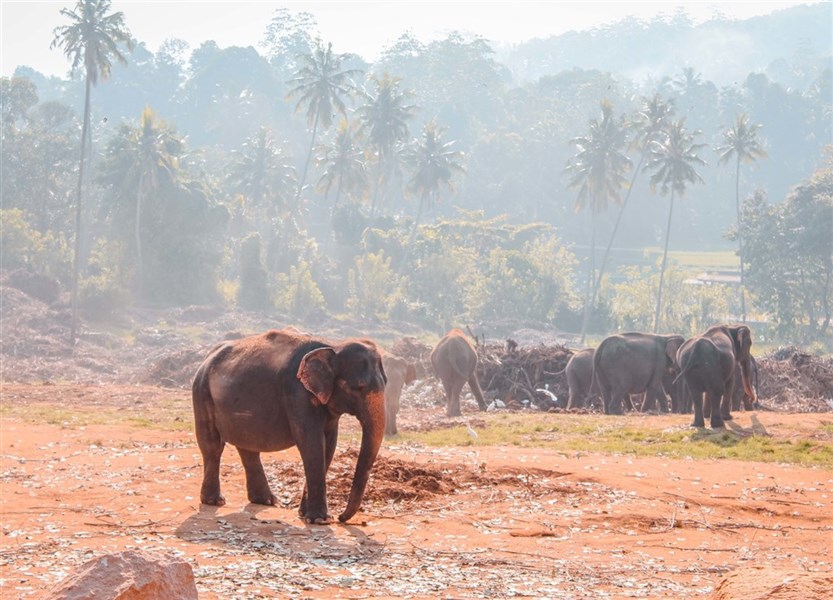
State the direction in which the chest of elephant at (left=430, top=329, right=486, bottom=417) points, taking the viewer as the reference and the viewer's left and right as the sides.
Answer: facing away from the viewer

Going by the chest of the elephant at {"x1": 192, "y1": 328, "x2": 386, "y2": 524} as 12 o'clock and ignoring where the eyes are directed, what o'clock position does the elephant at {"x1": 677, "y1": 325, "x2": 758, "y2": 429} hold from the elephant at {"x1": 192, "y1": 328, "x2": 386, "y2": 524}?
the elephant at {"x1": 677, "y1": 325, "x2": 758, "y2": 429} is roughly at 9 o'clock from the elephant at {"x1": 192, "y1": 328, "x2": 386, "y2": 524}.

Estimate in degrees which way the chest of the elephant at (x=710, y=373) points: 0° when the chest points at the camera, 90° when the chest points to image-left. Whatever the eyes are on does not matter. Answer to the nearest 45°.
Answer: approximately 225°

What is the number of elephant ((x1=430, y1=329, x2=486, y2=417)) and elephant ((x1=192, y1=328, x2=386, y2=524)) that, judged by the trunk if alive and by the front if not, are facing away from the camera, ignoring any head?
1

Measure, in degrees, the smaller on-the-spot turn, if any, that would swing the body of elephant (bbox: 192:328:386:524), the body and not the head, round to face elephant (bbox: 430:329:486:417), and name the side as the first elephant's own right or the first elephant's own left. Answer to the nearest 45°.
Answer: approximately 135° to the first elephant's own left

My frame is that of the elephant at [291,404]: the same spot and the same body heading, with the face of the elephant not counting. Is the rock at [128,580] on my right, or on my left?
on my right

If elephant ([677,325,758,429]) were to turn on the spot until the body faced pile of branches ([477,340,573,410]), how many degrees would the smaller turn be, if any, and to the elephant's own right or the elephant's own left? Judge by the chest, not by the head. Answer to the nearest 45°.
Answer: approximately 90° to the elephant's own left
